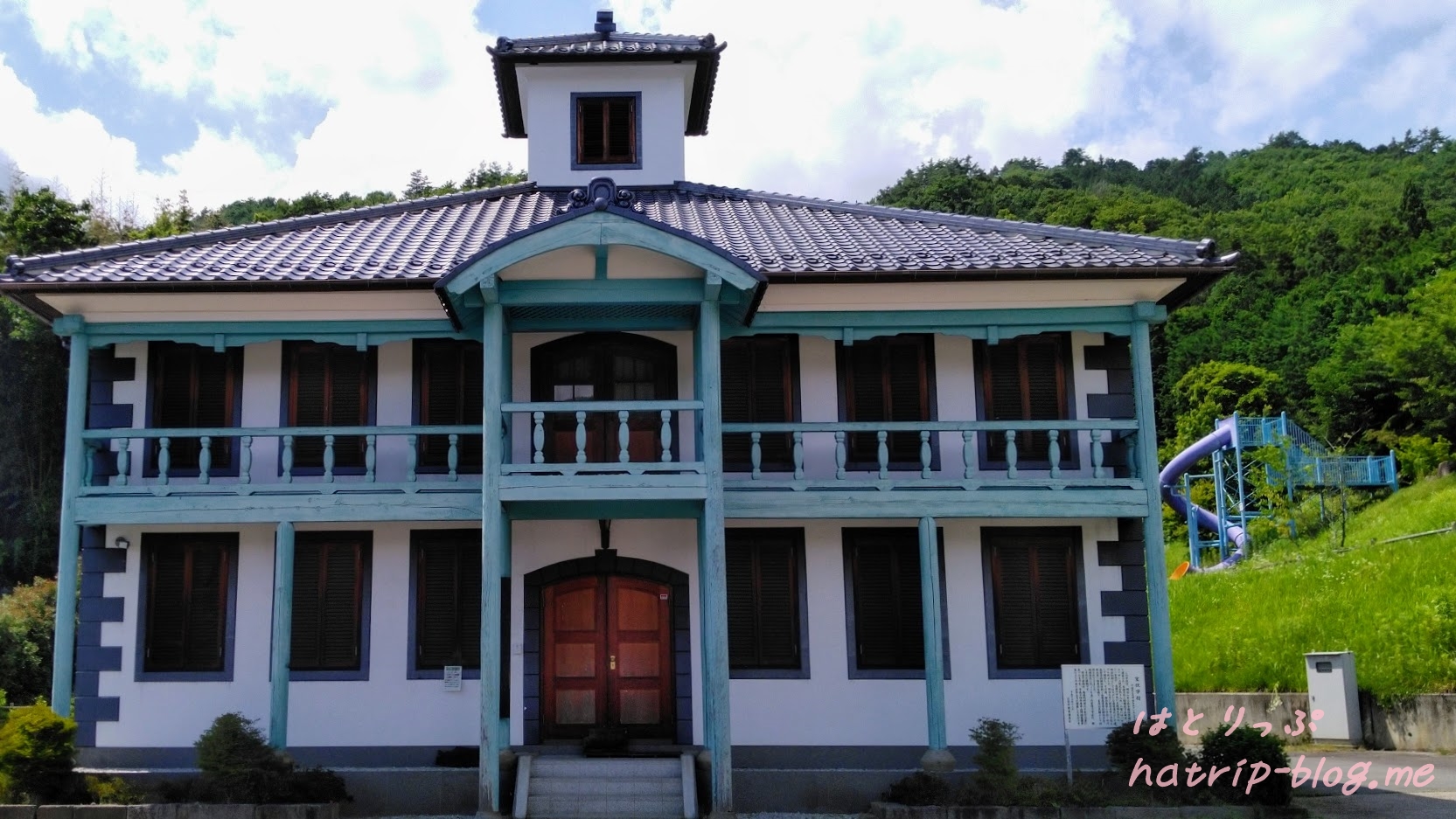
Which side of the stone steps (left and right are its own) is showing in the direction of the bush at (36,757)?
right

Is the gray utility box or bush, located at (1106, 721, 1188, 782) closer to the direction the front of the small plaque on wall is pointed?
the bush

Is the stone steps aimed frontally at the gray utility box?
no

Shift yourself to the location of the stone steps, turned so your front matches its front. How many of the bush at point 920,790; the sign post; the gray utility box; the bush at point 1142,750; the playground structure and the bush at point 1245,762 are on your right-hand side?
0

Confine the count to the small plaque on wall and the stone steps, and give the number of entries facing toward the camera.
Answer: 2

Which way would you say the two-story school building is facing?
toward the camera

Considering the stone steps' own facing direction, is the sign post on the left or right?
on its left

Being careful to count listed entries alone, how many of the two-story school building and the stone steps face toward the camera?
2

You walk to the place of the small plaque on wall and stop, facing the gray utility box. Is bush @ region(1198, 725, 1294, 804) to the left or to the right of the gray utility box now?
right

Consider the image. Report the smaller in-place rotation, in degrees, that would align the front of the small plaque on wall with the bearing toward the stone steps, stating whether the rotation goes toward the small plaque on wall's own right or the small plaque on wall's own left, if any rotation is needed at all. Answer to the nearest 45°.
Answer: approximately 45° to the small plaque on wall's own left

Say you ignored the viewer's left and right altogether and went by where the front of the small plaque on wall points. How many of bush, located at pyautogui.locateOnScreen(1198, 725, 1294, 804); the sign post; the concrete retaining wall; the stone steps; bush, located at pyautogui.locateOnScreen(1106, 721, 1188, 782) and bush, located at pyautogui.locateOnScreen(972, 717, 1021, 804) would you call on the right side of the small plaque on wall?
0

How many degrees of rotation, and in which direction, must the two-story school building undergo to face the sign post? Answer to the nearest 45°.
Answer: approximately 90° to its left

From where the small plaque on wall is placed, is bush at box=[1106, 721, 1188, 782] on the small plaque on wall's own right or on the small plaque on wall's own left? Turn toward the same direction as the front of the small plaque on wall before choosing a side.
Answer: on the small plaque on wall's own left

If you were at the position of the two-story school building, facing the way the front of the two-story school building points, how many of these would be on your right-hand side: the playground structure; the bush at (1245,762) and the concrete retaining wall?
0

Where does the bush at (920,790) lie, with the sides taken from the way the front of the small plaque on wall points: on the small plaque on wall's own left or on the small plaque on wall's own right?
on the small plaque on wall's own left

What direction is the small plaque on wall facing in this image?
toward the camera

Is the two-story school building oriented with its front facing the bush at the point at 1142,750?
no

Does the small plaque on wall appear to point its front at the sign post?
no
